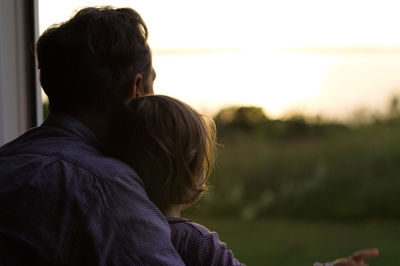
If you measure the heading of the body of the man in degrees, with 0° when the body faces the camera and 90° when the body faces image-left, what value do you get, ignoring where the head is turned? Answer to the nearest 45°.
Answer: approximately 225°

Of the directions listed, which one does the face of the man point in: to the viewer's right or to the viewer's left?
to the viewer's right
